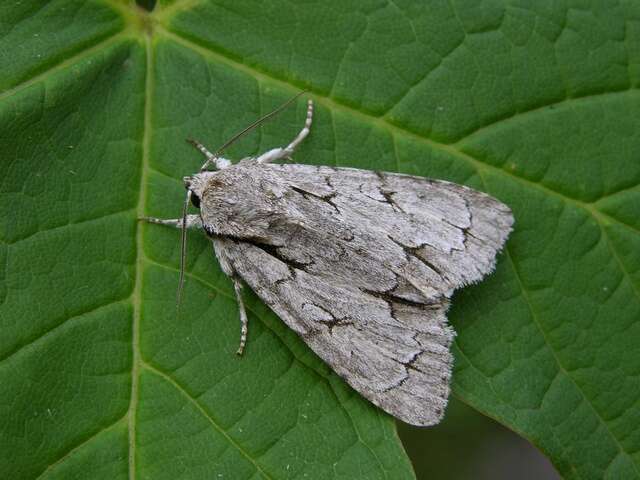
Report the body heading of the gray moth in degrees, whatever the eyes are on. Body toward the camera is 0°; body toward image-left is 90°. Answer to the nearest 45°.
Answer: approximately 135°
